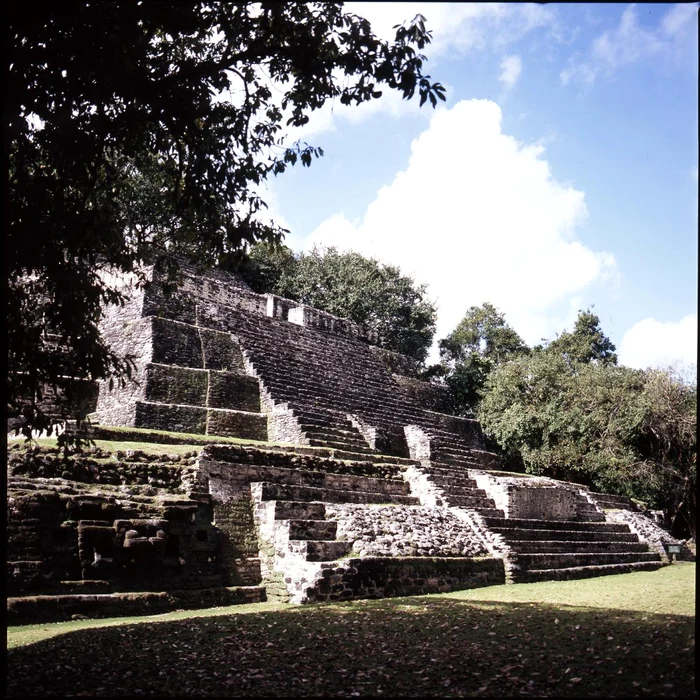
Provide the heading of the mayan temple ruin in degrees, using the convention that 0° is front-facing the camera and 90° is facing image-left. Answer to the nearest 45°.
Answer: approximately 315°

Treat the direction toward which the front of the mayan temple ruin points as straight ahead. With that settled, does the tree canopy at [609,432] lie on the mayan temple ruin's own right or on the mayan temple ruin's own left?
on the mayan temple ruin's own left

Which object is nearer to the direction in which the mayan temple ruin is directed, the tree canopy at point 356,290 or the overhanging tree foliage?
the overhanging tree foliage

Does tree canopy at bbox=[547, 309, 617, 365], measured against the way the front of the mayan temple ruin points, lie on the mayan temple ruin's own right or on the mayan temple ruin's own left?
on the mayan temple ruin's own left

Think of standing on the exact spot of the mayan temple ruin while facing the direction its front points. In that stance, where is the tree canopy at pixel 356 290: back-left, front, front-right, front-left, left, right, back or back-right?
back-left

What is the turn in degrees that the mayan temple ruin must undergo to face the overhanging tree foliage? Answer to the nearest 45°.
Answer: approximately 45° to its right
